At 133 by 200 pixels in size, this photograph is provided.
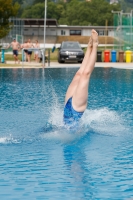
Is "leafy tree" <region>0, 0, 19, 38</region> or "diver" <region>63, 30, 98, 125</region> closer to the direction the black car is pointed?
the diver

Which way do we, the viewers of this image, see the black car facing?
facing the viewer

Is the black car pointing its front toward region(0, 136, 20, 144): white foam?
yes

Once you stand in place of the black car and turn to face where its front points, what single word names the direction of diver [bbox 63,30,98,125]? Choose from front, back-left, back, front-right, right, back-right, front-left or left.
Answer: front

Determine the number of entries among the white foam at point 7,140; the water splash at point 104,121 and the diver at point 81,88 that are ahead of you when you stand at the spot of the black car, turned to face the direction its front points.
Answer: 3

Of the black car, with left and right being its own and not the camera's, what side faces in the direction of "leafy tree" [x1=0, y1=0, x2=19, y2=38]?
right

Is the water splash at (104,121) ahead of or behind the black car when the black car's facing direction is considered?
ahead
